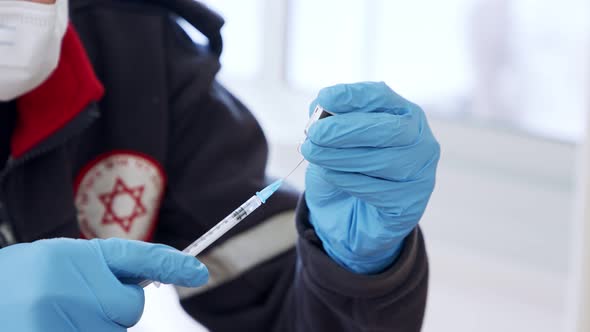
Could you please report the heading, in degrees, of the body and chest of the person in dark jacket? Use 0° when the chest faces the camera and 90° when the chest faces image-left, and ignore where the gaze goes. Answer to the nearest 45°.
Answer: approximately 0°
